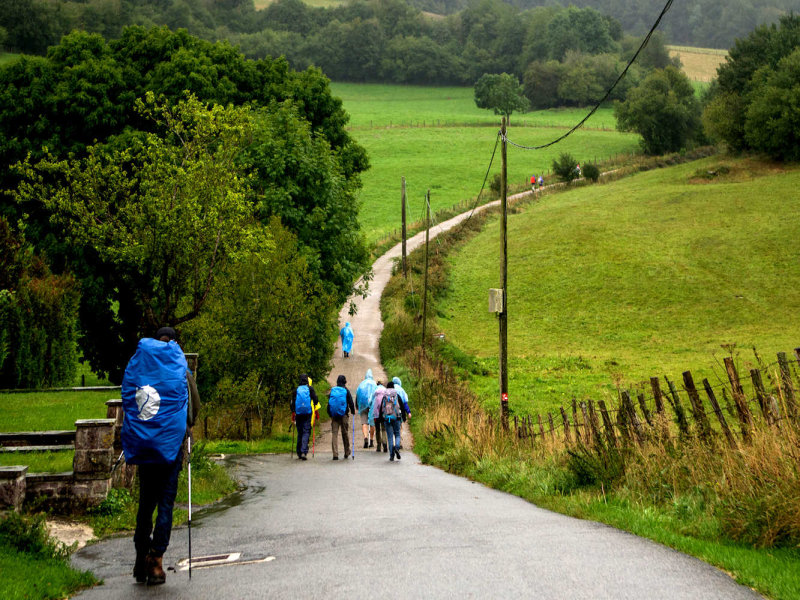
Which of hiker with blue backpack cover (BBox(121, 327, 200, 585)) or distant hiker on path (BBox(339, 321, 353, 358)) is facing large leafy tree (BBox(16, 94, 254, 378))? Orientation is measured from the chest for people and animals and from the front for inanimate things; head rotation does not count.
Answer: the hiker with blue backpack cover

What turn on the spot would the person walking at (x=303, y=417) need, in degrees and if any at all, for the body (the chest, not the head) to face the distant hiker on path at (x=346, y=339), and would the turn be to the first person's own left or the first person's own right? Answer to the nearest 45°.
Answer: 0° — they already face them

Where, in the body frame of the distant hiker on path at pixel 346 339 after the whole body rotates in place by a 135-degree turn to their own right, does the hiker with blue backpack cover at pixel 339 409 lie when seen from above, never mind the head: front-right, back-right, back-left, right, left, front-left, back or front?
front-right

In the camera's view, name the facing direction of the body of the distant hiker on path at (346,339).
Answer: away from the camera

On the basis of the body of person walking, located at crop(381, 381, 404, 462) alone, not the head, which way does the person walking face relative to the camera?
away from the camera

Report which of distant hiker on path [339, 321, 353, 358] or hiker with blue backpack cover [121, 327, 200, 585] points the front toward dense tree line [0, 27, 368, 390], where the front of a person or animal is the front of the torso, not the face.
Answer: the hiker with blue backpack cover

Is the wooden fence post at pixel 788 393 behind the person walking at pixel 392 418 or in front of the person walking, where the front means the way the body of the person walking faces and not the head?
behind

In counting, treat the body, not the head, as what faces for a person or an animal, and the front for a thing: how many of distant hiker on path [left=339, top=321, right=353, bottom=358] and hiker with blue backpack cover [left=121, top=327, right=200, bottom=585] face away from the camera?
2

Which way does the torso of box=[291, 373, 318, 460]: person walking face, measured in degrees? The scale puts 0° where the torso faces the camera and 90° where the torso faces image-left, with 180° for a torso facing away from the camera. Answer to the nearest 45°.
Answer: approximately 180°

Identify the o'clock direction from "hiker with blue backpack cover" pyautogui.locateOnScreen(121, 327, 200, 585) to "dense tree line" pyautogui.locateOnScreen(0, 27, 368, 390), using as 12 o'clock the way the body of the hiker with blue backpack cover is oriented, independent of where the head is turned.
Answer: The dense tree line is roughly at 12 o'clock from the hiker with blue backpack cover.

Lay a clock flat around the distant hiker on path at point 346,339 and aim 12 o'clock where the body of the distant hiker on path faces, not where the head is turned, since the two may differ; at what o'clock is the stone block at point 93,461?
The stone block is roughly at 6 o'clock from the distant hiker on path.

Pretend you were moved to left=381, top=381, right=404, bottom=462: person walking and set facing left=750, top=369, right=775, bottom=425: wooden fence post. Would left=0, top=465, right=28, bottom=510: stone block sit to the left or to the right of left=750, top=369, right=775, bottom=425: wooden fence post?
right

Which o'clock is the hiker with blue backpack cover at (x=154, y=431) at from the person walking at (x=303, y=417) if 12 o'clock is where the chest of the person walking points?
The hiker with blue backpack cover is roughly at 6 o'clock from the person walking.
